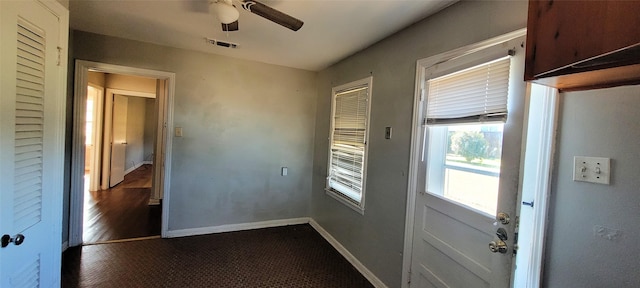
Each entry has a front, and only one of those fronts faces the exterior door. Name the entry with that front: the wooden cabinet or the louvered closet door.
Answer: the louvered closet door

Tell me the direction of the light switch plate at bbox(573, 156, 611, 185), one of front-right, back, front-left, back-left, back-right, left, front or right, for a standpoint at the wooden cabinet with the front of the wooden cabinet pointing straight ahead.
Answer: back-right

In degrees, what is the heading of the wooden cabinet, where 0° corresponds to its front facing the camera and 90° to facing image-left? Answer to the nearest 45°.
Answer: approximately 45°

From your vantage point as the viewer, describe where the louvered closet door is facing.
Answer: facing the viewer and to the right of the viewer

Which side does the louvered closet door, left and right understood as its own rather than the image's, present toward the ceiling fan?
front

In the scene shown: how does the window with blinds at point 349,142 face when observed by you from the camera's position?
facing the viewer and to the left of the viewer

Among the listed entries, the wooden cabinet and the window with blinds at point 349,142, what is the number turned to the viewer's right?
0

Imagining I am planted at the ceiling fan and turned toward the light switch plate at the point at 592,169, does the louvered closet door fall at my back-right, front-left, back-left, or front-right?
back-right

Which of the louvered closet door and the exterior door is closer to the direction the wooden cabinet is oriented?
the louvered closet door

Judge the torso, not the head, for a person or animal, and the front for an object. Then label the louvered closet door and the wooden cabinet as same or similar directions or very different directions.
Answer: very different directions

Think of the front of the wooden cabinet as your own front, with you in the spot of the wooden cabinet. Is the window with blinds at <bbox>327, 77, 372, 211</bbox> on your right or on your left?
on your right
